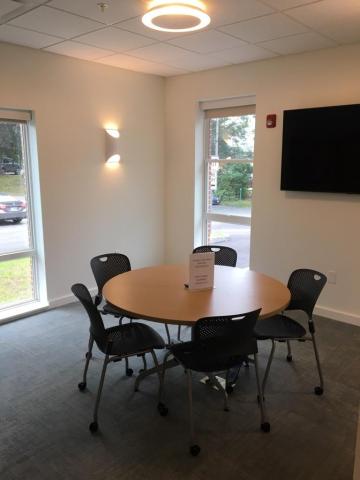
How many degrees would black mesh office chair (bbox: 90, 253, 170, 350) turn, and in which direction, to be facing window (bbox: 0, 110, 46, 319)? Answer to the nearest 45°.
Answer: approximately 180°

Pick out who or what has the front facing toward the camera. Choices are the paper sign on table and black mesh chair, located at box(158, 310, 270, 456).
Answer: the paper sign on table

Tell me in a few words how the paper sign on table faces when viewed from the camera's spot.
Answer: facing the viewer

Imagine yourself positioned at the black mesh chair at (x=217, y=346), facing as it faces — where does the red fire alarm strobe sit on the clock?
The red fire alarm strobe is roughly at 2 o'clock from the black mesh chair.

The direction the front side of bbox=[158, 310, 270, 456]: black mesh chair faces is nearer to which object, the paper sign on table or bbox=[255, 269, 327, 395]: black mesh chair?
the paper sign on table

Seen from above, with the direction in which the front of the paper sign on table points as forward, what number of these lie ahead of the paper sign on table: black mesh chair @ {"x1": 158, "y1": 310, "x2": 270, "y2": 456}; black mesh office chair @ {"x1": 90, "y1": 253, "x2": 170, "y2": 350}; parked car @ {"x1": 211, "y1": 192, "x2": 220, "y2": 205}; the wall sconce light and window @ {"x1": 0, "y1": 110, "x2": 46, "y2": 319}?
1

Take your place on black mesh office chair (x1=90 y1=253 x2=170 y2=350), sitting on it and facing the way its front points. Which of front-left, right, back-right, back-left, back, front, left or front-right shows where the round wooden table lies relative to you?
front

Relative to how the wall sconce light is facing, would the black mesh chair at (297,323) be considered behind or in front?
in front

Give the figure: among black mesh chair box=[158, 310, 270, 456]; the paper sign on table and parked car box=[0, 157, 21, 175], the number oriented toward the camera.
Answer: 1

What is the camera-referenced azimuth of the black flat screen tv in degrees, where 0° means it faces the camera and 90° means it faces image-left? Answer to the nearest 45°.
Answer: approximately 45°

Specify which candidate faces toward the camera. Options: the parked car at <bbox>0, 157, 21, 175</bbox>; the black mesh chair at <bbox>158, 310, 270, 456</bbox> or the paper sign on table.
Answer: the paper sign on table
